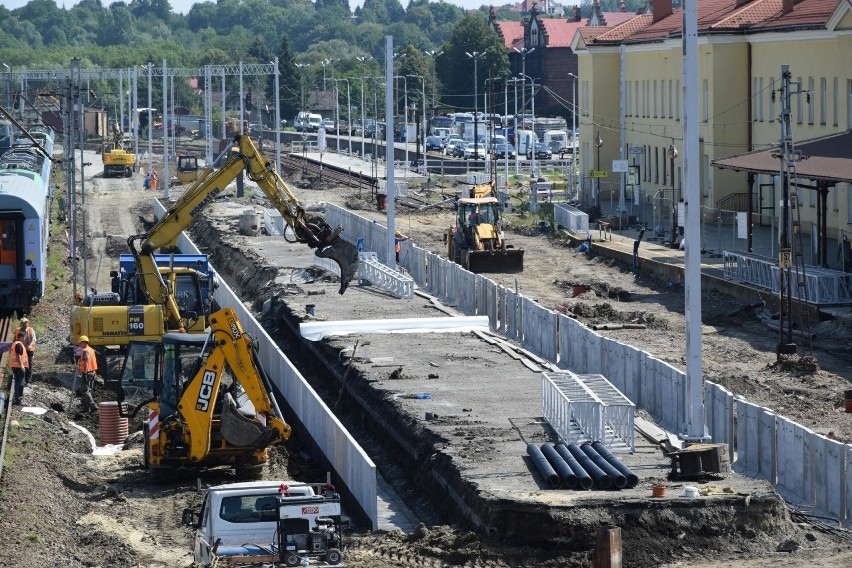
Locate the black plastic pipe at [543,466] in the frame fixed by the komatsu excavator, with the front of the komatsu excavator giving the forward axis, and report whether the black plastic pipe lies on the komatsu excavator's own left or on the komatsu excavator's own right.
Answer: on the komatsu excavator's own right

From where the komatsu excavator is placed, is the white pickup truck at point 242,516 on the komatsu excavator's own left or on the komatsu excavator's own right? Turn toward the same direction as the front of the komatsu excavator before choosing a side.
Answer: on the komatsu excavator's own right

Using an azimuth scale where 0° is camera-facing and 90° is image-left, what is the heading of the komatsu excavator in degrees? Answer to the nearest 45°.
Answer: approximately 270°

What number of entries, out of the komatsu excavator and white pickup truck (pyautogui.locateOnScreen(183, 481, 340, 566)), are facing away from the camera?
1

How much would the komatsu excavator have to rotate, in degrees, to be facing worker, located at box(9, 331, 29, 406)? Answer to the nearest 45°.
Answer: approximately 135° to its right

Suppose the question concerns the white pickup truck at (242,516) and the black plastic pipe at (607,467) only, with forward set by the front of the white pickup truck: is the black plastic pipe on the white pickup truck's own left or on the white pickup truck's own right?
on the white pickup truck's own right

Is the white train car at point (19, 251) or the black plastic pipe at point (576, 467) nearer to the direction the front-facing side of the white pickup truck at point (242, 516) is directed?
the white train car

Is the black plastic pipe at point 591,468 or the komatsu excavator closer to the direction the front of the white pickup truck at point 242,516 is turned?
the komatsu excavator

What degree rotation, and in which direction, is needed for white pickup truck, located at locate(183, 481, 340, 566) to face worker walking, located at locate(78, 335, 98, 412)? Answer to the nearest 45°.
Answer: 0° — it already faces them

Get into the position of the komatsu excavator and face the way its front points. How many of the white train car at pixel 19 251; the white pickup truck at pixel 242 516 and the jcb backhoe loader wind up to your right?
2

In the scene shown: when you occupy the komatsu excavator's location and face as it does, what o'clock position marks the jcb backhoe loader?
The jcb backhoe loader is roughly at 3 o'clock from the komatsu excavator.
